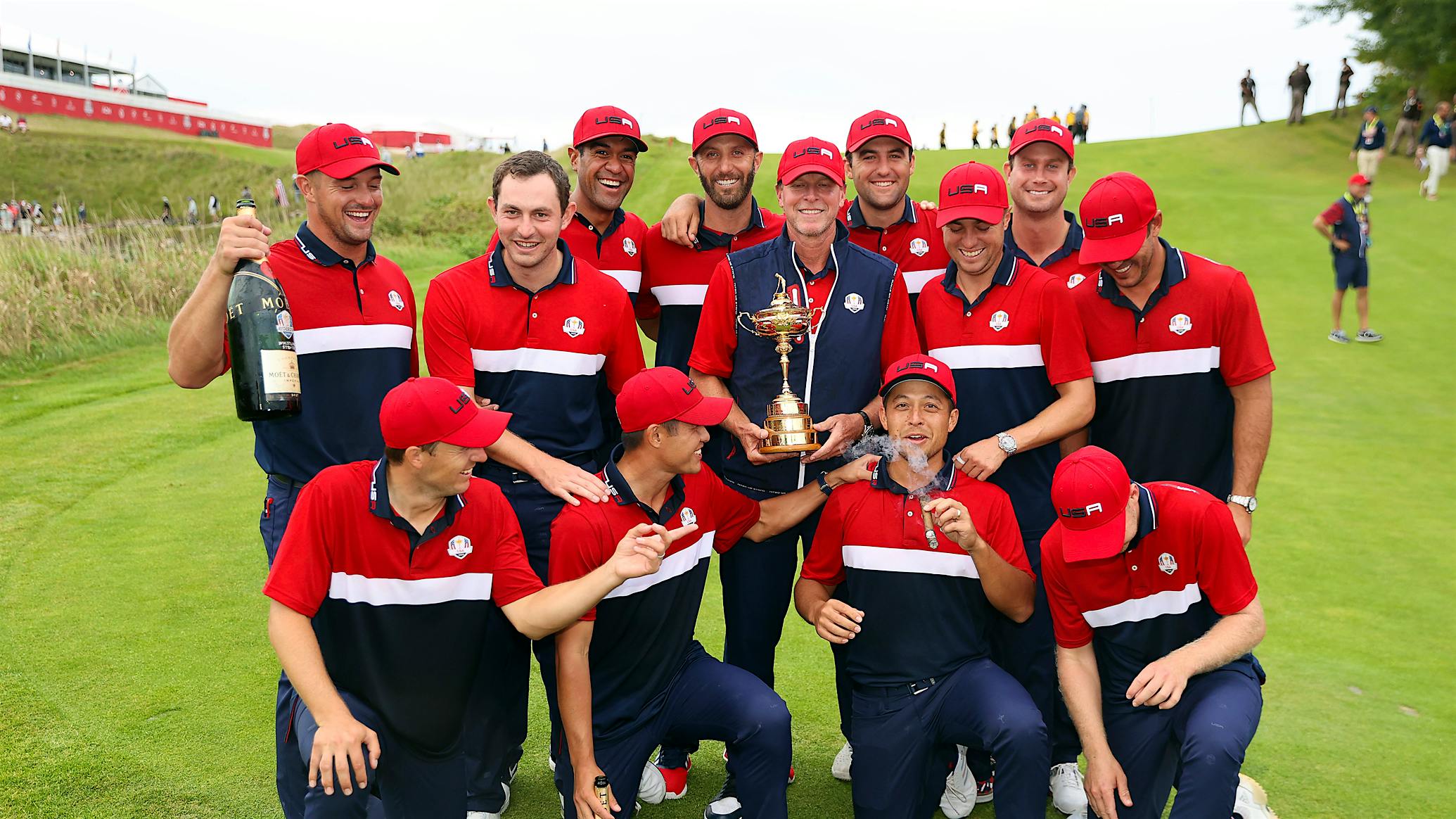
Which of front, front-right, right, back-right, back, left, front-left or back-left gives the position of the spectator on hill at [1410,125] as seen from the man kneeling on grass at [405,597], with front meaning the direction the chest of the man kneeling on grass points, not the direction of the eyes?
back-left

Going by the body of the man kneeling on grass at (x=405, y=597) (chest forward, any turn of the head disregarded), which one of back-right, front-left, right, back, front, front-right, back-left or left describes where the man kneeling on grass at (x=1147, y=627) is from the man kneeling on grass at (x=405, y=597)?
left

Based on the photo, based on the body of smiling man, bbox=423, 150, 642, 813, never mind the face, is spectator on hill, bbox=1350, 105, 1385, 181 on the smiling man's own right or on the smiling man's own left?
on the smiling man's own left

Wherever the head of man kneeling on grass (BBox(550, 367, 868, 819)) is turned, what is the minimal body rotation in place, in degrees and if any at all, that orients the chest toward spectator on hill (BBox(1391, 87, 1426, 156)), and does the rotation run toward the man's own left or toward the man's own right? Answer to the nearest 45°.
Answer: approximately 90° to the man's own left

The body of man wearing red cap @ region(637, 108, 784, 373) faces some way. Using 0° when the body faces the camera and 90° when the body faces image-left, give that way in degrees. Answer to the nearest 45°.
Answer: approximately 0°

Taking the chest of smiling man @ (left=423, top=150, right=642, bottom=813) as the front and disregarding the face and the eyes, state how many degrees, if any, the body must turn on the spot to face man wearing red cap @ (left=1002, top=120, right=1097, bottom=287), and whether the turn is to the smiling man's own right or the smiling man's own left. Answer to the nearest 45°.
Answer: approximately 90° to the smiling man's own left

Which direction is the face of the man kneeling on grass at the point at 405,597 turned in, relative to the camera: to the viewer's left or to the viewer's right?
to the viewer's right
